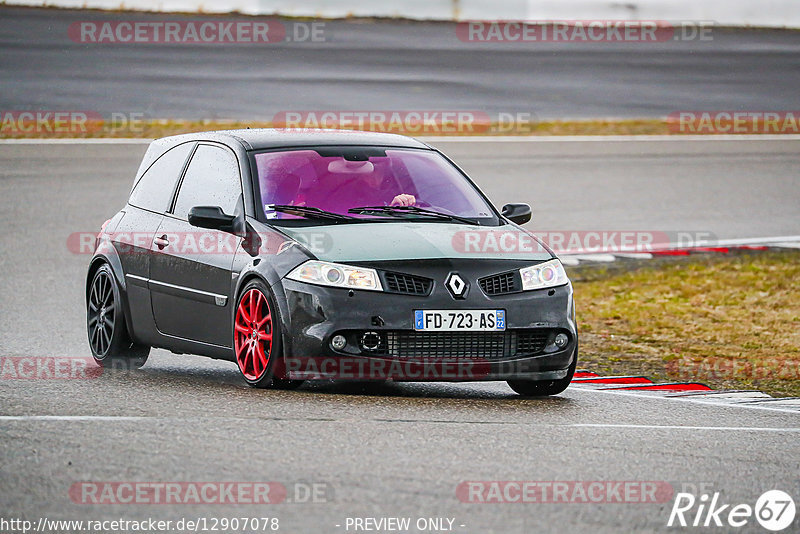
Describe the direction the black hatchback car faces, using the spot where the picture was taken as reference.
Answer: facing the viewer and to the right of the viewer
